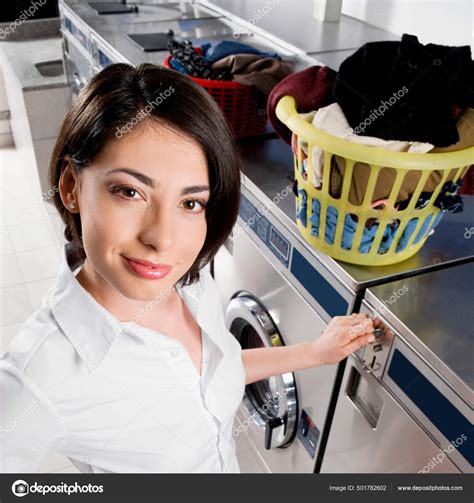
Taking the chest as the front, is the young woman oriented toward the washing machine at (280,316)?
no

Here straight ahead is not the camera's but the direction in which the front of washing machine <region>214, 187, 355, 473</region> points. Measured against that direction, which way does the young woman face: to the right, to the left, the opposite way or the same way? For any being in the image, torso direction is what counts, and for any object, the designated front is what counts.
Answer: to the left

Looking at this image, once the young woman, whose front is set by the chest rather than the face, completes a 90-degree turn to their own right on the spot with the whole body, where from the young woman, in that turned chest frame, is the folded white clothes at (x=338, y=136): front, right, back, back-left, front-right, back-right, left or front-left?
back

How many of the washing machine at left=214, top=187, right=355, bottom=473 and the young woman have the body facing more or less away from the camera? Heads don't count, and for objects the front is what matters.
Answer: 0

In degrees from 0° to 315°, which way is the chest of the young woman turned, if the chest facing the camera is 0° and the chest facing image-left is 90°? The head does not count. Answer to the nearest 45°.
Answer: approximately 315°

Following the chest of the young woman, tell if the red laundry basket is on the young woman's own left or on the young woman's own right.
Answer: on the young woman's own left

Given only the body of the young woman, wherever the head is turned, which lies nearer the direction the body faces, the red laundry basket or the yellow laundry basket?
the yellow laundry basket

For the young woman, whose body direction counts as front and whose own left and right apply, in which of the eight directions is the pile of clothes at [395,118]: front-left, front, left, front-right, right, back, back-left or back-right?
left

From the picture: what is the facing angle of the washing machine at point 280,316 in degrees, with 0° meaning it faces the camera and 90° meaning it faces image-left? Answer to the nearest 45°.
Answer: approximately 45°
